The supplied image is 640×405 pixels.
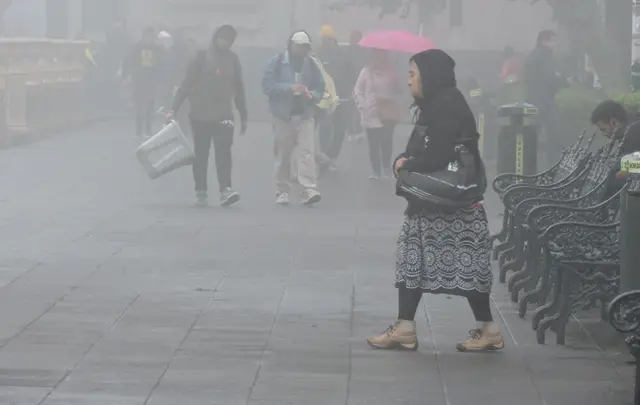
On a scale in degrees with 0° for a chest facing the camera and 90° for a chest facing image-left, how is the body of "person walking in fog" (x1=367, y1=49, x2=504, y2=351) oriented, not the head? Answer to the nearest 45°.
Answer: approximately 90°

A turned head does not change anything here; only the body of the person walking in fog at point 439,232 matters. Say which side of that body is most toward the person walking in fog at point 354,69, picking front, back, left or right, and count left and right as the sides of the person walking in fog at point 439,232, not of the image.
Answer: right

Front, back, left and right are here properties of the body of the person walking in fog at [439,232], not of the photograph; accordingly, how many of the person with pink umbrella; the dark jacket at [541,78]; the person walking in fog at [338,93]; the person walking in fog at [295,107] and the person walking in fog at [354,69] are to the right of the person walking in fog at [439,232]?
5

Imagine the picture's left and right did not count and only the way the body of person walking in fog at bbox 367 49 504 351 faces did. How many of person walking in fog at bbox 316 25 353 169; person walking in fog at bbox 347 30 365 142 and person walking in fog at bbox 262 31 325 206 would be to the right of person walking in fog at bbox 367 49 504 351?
3

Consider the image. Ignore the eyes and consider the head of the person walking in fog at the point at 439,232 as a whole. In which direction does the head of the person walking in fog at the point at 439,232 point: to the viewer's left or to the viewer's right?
to the viewer's left

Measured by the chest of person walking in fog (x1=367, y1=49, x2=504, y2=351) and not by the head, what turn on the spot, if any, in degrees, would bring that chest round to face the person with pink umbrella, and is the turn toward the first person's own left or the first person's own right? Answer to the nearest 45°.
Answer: approximately 90° to the first person's own right

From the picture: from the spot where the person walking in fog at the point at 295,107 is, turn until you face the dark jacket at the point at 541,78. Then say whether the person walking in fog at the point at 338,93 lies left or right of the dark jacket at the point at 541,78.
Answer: left

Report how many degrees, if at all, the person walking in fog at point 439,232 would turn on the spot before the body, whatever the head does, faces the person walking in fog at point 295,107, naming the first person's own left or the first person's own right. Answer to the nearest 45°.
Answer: approximately 90° to the first person's own right

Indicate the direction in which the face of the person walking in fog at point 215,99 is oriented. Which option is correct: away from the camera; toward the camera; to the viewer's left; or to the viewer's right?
toward the camera

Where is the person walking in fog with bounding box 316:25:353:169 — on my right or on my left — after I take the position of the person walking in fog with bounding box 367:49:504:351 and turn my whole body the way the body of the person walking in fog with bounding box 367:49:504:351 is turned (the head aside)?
on my right
